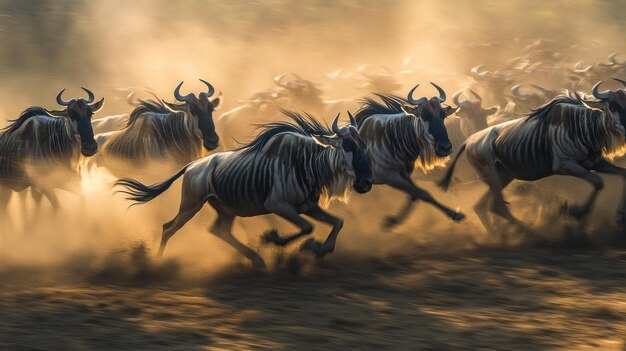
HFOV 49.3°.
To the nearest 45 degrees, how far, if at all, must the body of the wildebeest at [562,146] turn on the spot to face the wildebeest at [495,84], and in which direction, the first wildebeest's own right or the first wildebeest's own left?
approximately 90° to the first wildebeest's own left

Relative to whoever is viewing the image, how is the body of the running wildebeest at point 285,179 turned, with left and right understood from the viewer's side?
facing to the right of the viewer

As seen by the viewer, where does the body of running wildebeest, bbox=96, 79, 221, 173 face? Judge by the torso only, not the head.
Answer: to the viewer's right

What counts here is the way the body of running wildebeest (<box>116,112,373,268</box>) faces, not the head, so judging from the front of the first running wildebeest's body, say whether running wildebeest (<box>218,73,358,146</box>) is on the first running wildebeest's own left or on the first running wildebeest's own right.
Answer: on the first running wildebeest's own left

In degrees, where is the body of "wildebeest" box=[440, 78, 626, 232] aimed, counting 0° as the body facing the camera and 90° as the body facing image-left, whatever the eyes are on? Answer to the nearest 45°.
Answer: approximately 270°

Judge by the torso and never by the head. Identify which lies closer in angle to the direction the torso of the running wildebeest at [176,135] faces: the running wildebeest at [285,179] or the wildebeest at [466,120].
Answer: the wildebeest

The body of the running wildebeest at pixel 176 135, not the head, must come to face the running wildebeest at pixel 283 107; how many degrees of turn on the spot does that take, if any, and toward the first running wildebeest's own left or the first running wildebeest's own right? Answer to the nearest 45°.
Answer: approximately 45° to the first running wildebeest's own left

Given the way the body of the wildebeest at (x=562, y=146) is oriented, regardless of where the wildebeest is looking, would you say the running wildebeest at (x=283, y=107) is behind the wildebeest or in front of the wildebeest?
behind

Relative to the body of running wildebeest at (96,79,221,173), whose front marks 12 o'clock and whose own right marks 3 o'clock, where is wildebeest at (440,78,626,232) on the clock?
The wildebeest is roughly at 1 o'clock from the running wildebeest.

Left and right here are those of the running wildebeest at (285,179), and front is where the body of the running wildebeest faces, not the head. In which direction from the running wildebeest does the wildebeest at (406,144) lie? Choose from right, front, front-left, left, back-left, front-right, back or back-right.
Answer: front-left
